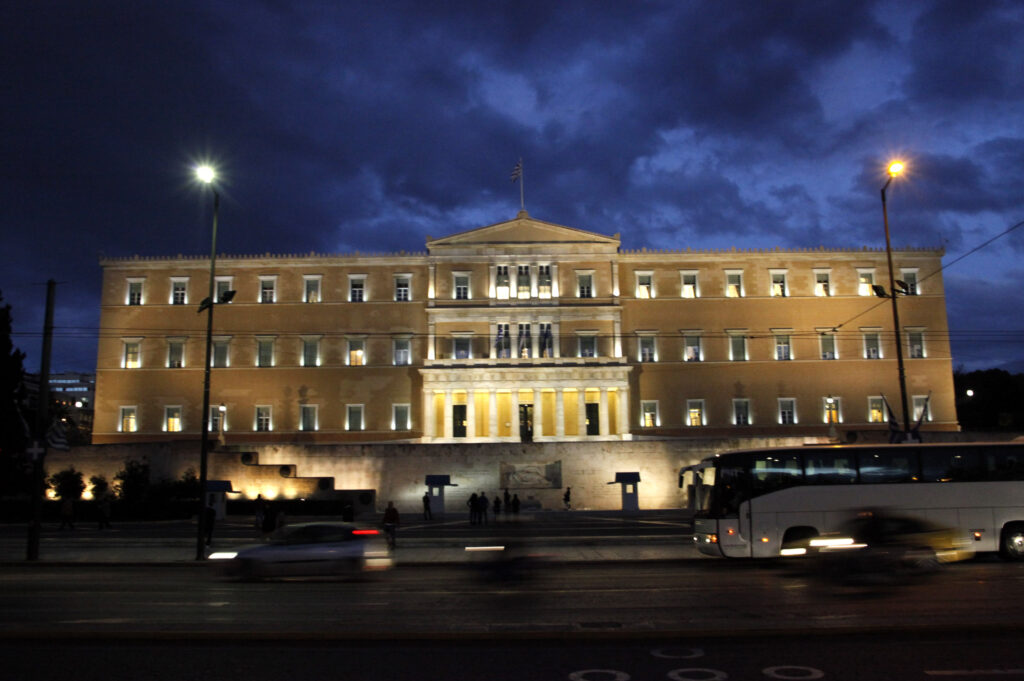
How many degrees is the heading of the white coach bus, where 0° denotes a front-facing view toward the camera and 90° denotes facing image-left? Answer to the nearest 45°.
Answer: approximately 90°

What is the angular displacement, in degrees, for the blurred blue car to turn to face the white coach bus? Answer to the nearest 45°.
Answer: approximately 180°

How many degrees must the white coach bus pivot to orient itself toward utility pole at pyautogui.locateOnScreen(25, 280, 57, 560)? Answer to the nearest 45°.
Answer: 0° — it already faces it

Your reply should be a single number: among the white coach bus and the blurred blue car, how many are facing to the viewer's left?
2

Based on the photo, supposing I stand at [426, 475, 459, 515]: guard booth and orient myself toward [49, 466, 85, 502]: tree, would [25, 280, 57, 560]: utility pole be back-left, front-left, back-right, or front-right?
front-left

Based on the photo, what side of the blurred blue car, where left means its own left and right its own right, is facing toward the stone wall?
right

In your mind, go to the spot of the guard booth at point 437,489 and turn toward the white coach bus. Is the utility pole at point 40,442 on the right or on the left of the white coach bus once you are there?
right

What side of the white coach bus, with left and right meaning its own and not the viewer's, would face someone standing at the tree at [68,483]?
front

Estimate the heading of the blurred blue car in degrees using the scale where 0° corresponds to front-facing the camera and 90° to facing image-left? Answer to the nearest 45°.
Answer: approximately 90°

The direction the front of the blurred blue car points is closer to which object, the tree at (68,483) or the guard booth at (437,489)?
the tree

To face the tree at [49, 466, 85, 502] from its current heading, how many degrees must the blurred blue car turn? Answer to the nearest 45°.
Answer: approximately 90° to its right

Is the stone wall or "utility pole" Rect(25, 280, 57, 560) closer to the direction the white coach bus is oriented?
the utility pole

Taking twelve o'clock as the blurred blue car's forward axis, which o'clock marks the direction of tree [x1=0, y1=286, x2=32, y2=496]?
The tree is roughly at 2 o'clock from the blurred blue car.

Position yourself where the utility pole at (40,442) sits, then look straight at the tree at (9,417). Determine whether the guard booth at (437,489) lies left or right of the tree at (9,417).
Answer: right

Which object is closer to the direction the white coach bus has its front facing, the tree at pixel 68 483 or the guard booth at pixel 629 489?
the tree
